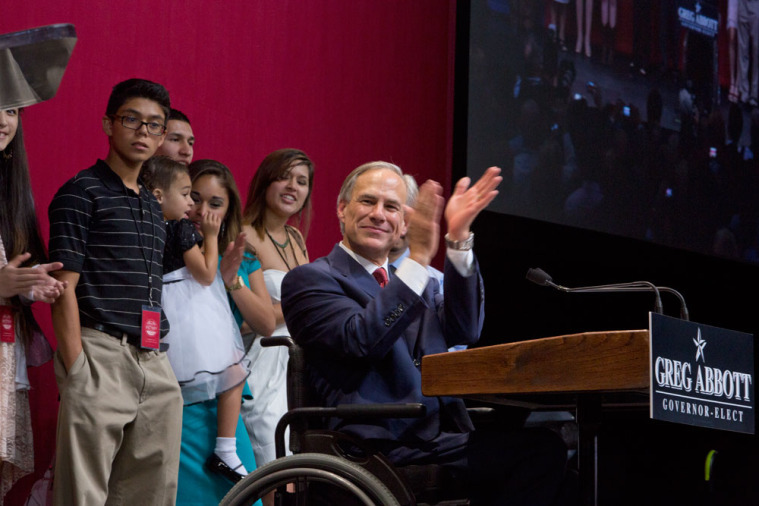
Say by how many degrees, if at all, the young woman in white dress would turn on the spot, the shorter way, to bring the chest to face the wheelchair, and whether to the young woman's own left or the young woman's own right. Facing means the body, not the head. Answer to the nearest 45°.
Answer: approximately 45° to the young woman's own right

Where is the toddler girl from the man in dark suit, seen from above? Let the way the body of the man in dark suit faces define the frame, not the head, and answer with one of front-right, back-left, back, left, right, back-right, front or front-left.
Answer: back

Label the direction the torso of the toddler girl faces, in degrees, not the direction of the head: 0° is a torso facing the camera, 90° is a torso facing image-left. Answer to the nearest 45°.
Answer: approximately 270°

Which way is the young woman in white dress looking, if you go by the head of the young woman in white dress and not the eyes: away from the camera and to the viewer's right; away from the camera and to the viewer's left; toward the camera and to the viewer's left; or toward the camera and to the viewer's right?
toward the camera and to the viewer's right

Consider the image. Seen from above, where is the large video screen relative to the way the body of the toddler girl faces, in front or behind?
in front

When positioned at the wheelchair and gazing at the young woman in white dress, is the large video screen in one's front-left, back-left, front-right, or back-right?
front-right

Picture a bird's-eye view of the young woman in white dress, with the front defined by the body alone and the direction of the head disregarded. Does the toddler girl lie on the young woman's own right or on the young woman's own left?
on the young woman's own right

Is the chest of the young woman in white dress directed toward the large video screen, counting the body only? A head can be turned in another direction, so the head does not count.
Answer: no

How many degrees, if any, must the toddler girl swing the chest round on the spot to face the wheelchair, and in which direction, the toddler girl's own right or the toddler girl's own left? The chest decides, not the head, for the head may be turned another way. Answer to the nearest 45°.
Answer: approximately 90° to the toddler girl's own right

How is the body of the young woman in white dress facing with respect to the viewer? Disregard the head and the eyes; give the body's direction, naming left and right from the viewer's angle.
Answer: facing the viewer and to the right of the viewer

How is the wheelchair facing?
to the viewer's right

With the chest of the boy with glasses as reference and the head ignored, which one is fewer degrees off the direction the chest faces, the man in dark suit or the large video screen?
the man in dark suit

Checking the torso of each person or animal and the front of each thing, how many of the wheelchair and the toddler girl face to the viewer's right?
2

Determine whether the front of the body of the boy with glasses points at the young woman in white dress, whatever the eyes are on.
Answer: no

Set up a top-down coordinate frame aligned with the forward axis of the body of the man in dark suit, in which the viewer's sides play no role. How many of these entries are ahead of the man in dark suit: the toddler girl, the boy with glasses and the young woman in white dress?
0
